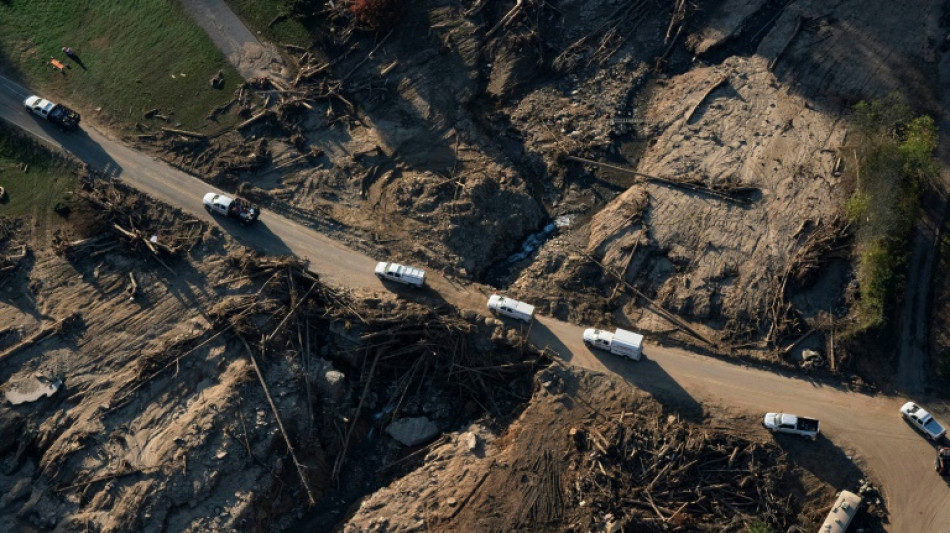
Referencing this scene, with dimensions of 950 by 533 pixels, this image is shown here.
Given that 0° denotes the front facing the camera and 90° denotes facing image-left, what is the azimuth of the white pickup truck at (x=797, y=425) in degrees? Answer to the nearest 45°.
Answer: approximately 90°

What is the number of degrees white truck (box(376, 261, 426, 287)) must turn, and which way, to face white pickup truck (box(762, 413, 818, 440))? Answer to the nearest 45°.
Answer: approximately 135° to its left

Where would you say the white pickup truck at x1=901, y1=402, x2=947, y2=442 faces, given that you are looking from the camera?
facing away from the viewer and to the left of the viewer

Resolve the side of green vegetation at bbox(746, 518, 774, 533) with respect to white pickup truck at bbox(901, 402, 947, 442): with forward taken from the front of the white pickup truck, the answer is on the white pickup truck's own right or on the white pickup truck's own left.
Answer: on the white pickup truck's own left

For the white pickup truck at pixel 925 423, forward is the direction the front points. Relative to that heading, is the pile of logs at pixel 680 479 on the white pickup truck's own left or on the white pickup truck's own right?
on the white pickup truck's own left

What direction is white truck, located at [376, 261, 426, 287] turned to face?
to the viewer's left

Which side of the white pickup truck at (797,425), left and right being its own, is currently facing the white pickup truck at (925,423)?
back

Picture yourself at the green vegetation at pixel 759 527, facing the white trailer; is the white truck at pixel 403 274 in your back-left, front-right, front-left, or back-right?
back-left

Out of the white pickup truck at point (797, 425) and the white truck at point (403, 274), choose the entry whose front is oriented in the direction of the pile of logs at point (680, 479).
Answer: the white pickup truck

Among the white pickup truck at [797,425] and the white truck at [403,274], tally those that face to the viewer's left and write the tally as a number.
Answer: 2

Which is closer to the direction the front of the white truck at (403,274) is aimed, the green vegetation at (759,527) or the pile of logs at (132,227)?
the pile of logs
